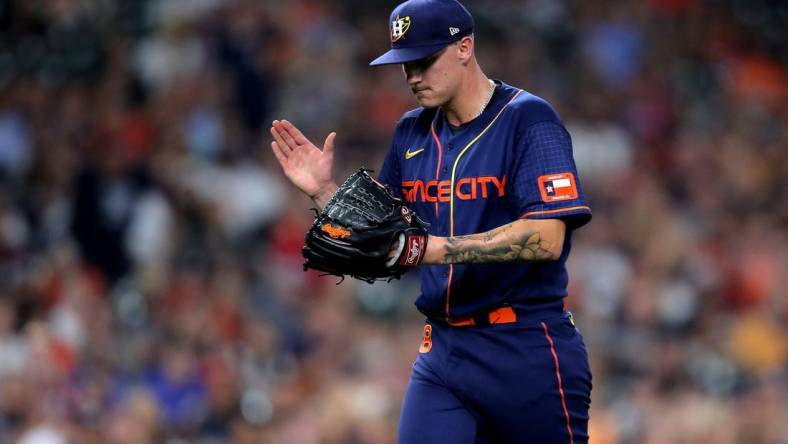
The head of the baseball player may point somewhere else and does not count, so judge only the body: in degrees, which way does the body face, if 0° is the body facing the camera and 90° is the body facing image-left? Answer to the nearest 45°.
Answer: approximately 45°
